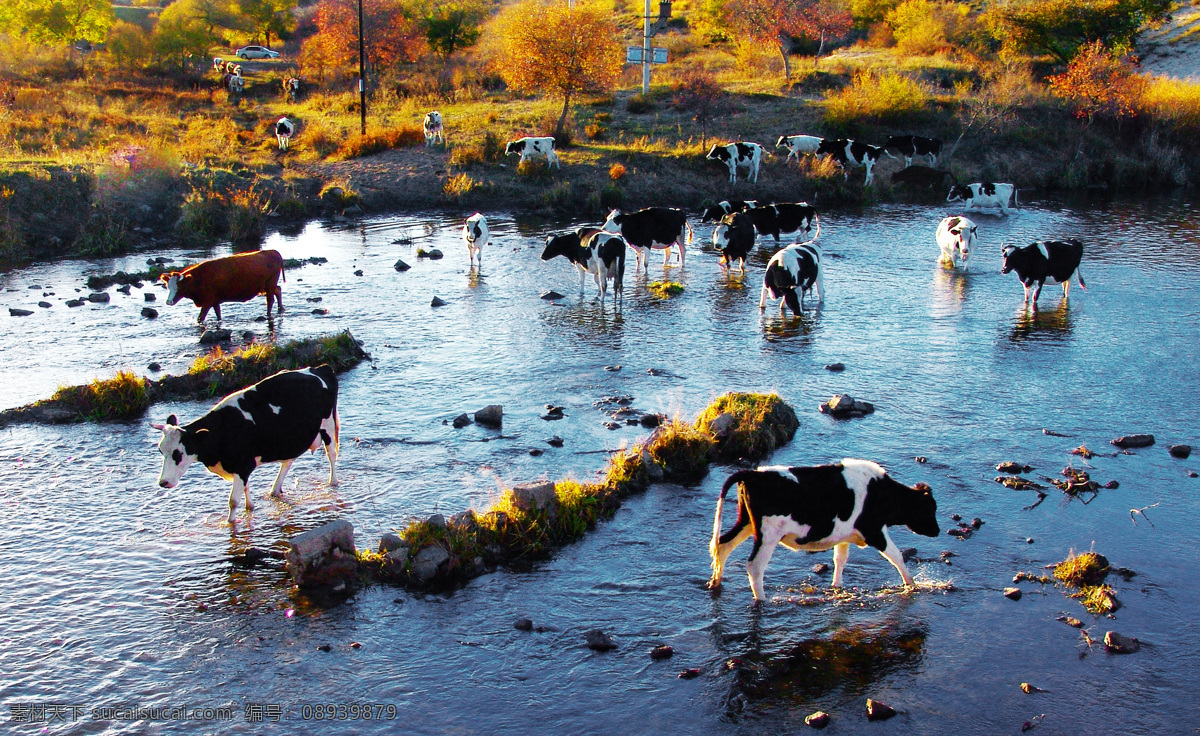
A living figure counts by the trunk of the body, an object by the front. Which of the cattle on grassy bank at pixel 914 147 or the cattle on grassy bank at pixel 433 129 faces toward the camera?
the cattle on grassy bank at pixel 433 129

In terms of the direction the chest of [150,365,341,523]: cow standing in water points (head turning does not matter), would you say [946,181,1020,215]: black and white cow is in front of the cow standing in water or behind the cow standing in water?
behind

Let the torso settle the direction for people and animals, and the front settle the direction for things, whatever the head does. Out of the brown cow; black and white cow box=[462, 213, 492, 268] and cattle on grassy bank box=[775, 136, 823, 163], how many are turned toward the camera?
1

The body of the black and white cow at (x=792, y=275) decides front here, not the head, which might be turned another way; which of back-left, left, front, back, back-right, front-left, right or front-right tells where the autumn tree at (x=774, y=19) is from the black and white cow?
back-right

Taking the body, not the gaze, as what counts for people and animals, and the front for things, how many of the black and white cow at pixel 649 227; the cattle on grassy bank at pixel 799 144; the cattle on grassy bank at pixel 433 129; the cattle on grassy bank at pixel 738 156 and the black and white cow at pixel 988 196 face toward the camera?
1

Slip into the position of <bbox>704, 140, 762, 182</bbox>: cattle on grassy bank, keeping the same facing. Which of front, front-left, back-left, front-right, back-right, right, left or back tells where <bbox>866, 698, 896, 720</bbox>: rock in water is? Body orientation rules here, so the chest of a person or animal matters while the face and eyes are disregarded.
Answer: left

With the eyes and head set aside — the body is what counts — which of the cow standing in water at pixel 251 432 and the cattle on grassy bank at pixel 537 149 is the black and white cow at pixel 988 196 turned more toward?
the cattle on grassy bank

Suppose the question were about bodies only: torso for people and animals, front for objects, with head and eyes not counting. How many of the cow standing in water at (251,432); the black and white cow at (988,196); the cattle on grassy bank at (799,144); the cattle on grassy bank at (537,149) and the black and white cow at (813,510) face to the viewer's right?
1

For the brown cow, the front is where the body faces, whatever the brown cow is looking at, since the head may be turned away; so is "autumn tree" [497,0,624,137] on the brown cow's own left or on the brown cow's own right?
on the brown cow's own right

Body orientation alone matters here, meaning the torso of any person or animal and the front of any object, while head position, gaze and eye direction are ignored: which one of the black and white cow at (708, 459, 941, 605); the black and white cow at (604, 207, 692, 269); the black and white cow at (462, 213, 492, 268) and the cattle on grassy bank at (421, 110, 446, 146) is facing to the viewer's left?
the black and white cow at (604, 207, 692, 269)

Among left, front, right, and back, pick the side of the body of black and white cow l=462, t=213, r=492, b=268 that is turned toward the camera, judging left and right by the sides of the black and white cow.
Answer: front

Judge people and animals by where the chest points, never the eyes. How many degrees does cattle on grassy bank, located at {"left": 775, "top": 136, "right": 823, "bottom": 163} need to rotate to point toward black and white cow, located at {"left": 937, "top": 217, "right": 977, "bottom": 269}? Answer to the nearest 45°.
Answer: approximately 90° to its left

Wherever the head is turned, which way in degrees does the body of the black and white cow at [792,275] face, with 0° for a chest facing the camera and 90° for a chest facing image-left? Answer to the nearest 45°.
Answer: approximately 45°

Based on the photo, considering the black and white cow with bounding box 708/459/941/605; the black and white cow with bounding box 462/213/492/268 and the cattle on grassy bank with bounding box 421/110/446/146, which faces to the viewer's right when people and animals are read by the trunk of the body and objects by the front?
the black and white cow with bounding box 708/459/941/605
